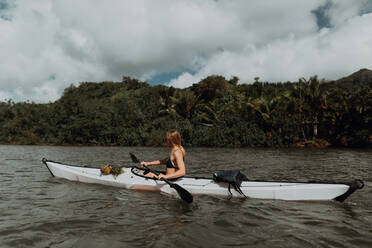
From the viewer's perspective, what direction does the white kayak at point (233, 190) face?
to the viewer's left

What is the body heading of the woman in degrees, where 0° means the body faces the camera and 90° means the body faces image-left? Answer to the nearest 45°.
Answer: approximately 90°
